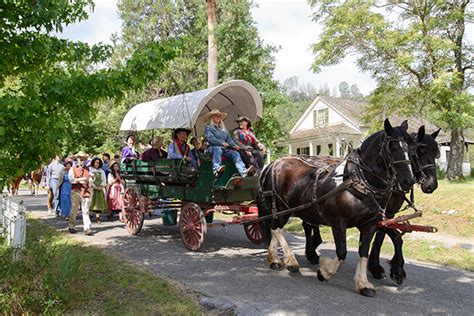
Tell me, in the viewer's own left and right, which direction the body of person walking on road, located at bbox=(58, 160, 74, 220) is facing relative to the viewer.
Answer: facing the viewer and to the right of the viewer

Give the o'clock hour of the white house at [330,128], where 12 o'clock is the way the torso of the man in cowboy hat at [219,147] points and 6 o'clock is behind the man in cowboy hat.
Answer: The white house is roughly at 8 o'clock from the man in cowboy hat.

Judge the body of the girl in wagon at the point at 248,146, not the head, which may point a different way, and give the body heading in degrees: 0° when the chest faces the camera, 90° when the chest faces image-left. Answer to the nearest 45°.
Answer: approximately 315°

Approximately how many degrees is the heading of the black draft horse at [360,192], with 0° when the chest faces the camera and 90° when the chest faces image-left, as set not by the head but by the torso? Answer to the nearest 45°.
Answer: approximately 315°

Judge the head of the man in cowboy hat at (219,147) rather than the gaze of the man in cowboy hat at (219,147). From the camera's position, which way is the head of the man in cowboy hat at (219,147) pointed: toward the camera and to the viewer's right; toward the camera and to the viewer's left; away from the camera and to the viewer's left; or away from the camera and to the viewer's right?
toward the camera and to the viewer's right

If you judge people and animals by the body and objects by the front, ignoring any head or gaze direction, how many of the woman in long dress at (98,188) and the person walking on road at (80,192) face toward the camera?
2

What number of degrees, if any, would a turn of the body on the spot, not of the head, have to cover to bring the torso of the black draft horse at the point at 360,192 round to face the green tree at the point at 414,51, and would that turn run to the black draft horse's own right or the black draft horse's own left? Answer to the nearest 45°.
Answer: approximately 135° to the black draft horse's own left

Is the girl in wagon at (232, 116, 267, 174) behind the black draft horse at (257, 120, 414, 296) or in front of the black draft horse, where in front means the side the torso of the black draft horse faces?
behind

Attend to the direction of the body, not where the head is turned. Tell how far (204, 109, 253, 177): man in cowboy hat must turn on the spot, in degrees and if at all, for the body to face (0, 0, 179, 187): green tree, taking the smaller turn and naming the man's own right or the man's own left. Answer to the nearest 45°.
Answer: approximately 90° to the man's own right

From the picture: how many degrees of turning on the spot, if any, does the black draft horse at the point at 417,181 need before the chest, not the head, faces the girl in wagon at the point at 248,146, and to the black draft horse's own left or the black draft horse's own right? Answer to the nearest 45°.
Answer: approximately 180°

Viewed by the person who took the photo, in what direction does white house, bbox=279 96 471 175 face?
facing the viewer and to the left of the viewer

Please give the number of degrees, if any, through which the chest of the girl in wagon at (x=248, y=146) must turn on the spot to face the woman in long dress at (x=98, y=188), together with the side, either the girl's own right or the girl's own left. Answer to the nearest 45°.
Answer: approximately 180°
